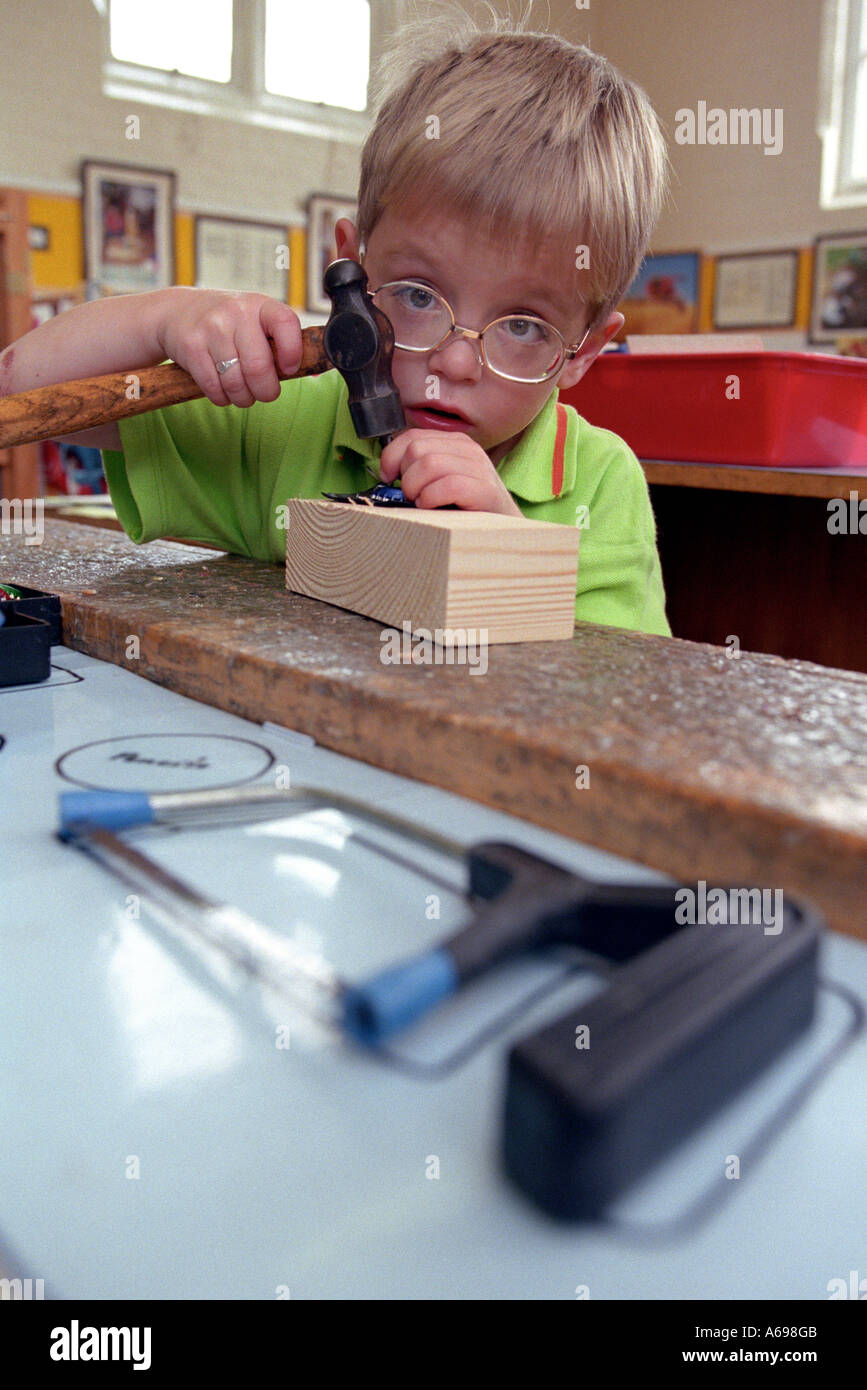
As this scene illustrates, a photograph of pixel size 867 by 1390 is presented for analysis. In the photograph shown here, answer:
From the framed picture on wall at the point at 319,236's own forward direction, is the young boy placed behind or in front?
in front

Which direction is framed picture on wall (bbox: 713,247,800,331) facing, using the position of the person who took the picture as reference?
facing the viewer

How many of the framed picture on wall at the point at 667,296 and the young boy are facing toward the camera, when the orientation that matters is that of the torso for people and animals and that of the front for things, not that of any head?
2

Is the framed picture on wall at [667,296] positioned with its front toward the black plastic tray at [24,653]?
yes

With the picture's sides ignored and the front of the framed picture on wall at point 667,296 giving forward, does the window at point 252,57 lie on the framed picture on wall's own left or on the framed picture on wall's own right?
on the framed picture on wall's own right

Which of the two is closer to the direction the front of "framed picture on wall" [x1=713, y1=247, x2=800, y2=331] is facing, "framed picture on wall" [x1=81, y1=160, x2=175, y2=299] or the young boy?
the young boy

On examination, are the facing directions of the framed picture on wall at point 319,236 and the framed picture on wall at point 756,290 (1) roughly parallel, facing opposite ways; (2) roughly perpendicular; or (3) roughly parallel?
roughly parallel

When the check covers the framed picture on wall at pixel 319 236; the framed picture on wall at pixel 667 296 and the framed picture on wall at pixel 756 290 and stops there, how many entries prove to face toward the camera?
3

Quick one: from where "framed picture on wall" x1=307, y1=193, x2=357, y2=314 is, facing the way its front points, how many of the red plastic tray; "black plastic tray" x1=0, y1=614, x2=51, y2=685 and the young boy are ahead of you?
3

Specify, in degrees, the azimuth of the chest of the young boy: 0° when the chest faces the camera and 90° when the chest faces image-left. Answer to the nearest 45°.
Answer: approximately 0°

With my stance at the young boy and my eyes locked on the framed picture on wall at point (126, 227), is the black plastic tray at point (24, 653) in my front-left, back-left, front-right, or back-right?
back-left

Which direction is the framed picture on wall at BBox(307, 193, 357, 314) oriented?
toward the camera

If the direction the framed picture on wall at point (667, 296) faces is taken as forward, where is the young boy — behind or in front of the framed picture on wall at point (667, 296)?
in front

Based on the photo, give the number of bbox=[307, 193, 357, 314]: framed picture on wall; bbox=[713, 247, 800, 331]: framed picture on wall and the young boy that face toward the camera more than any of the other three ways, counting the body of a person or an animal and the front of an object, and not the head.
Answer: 3

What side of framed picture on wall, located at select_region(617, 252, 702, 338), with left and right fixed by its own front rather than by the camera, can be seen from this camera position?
front

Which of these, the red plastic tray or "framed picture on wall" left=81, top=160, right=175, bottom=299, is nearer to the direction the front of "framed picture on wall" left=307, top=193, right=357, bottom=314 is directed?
the red plastic tray

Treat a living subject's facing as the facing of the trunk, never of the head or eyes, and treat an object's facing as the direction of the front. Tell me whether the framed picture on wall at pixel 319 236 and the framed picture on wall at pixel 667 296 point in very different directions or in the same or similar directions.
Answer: same or similar directions

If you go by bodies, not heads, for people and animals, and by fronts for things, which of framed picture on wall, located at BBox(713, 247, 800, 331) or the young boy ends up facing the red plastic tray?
the framed picture on wall
